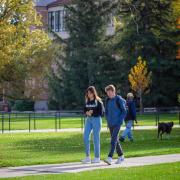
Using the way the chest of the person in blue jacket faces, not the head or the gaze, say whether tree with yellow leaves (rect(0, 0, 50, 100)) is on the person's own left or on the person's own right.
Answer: on the person's own right

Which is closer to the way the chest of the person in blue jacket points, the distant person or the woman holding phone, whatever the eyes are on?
the woman holding phone

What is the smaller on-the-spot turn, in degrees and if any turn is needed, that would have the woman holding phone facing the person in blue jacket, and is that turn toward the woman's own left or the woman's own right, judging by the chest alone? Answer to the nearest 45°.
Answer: approximately 135° to the woman's own left

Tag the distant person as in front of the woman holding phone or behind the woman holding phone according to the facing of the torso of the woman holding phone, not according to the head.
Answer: behind

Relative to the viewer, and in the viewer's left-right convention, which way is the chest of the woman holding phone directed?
facing the viewer and to the left of the viewer

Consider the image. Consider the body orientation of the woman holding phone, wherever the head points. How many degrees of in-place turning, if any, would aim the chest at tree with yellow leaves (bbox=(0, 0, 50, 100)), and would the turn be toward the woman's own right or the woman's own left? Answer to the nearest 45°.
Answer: approximately 90° to the woman's own right

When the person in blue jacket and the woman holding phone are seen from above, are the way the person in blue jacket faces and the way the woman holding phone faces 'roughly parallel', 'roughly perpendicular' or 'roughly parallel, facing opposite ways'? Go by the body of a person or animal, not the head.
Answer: roughly parallel

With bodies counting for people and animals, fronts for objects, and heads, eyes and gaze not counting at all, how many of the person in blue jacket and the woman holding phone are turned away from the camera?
0

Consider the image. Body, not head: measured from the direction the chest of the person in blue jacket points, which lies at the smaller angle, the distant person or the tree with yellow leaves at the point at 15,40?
the tree with yellow leaves

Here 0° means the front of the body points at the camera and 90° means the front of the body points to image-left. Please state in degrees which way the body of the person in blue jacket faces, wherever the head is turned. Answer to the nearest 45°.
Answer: approximately 45°
